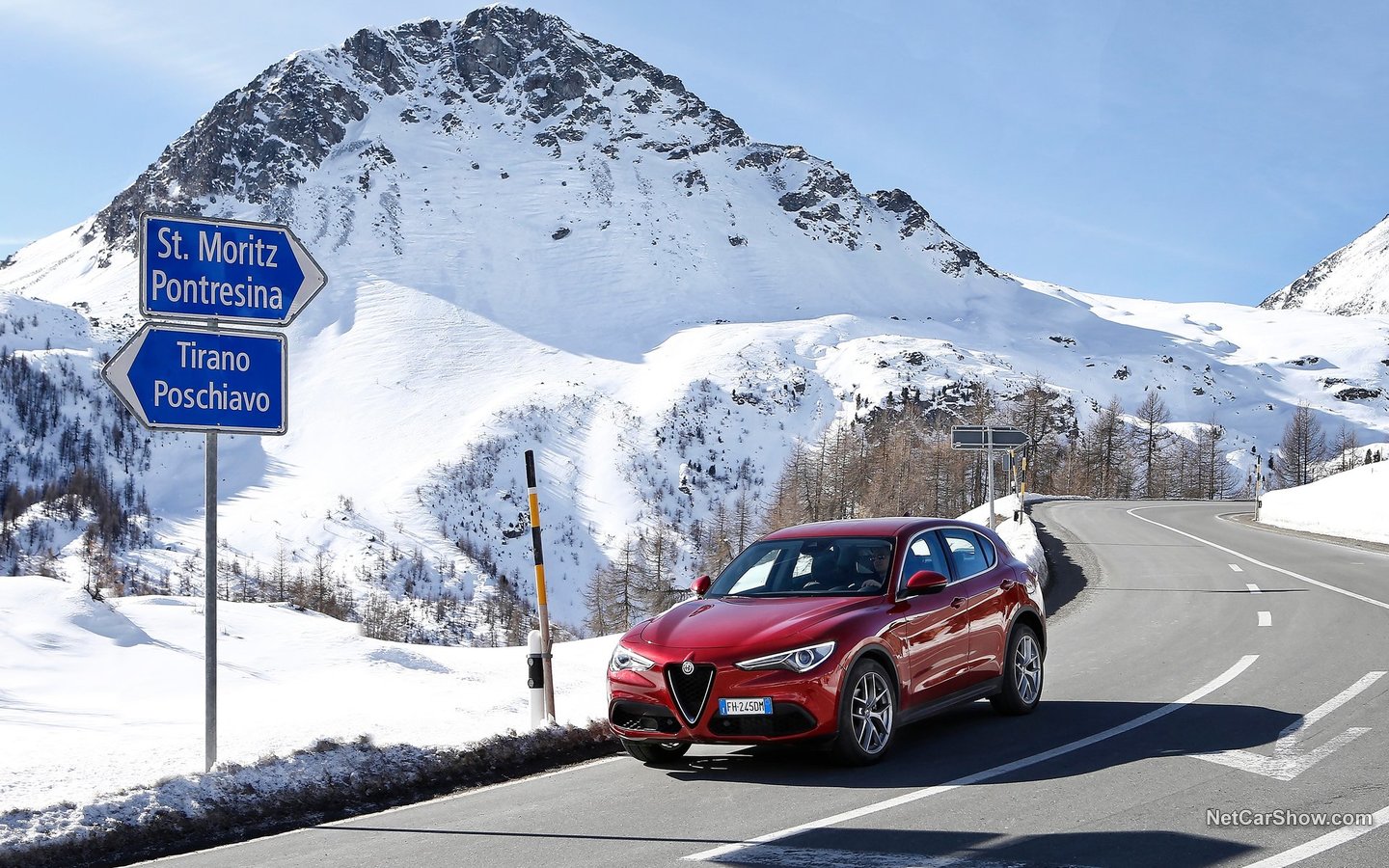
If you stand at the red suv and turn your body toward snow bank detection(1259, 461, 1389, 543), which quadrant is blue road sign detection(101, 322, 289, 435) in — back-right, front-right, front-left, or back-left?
back-left

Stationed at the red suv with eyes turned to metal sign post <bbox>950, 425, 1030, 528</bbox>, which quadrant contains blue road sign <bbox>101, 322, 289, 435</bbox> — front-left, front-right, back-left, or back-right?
back-left

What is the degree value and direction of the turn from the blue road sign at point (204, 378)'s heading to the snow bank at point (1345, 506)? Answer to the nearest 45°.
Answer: approximately 135° to its left

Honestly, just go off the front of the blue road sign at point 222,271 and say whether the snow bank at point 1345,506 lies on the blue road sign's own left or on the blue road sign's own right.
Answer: on the blue road sign's own left

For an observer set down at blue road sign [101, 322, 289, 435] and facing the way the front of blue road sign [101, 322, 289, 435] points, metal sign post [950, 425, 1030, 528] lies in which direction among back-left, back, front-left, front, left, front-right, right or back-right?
back-left

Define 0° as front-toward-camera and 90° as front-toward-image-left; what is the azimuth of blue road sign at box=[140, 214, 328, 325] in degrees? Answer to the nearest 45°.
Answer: approximately 0°

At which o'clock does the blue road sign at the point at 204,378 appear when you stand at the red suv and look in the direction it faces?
The blue road sign is roughly at 1 o'clock from the red suv.

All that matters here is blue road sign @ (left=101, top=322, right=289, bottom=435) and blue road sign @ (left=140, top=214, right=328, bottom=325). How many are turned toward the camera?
2

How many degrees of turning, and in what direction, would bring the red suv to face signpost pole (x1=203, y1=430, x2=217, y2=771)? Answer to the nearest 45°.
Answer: approximately 45° to its right

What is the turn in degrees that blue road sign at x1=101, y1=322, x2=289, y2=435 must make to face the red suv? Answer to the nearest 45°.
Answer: approximately 90° to its left
